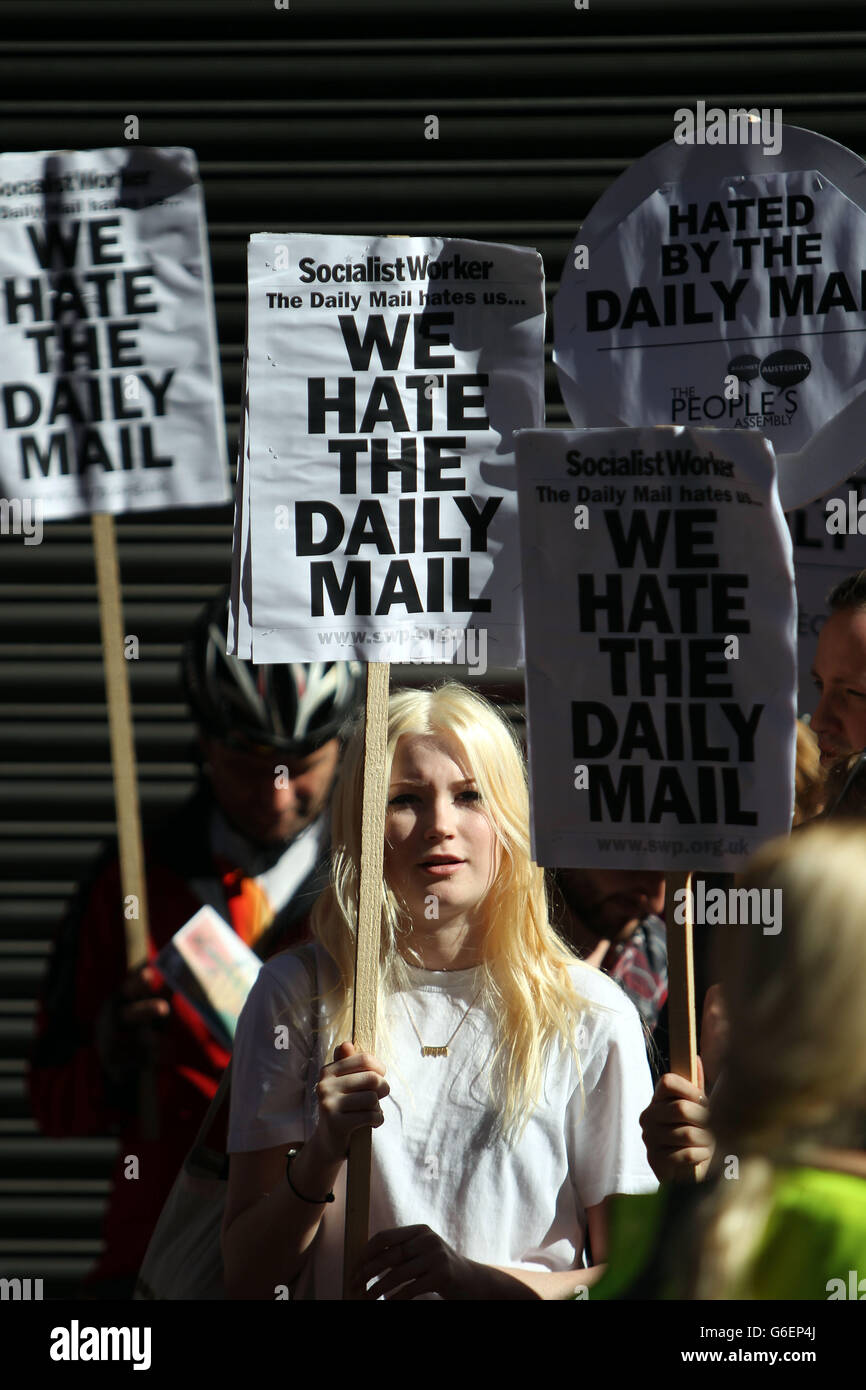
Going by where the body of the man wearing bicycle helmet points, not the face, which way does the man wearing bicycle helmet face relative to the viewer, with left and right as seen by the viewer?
facing the viewer and to the right of the viewer

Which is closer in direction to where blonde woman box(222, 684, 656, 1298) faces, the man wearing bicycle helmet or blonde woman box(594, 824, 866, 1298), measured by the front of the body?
the blonde woman

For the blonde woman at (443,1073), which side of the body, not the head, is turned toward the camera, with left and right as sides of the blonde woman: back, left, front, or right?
front

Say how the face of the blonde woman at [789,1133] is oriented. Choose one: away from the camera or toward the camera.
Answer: away from the camera

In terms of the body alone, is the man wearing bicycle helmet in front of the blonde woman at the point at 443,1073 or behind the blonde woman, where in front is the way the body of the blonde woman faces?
behind

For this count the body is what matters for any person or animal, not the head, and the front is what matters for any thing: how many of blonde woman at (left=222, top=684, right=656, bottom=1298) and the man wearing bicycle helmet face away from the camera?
0
